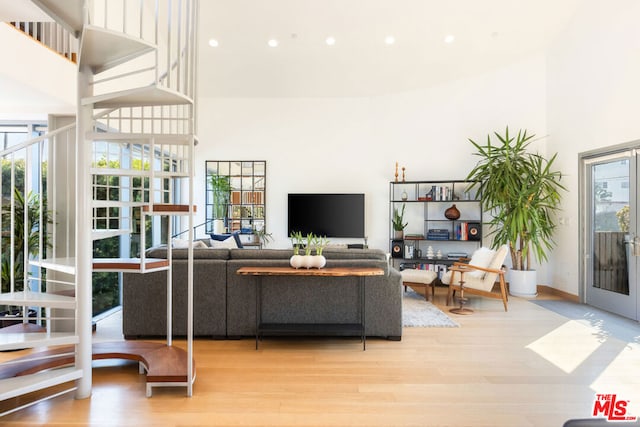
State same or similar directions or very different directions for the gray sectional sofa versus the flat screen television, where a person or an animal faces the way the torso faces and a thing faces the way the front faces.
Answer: very different directions

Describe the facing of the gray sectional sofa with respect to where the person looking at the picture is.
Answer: facing away from the viewer

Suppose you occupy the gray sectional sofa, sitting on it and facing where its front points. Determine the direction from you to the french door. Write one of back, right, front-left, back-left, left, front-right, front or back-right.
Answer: right

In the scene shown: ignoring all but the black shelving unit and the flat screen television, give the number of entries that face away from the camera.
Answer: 0

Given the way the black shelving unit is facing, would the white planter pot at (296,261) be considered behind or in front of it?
in front

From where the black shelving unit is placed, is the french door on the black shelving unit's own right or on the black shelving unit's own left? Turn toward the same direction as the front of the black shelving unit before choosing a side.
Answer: on the black shelving unit's own left

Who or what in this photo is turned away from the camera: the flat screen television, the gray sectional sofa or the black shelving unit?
the gray sectional sofa

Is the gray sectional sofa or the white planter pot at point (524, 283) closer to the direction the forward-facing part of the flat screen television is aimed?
the gray sectional sofa

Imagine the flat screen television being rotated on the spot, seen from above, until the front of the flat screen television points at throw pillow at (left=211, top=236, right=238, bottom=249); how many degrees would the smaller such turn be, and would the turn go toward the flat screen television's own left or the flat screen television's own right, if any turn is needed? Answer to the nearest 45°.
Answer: approximately 45° to the flat screen television's own right

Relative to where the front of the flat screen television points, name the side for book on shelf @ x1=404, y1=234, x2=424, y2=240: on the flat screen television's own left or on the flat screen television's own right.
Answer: on the flat screen television's own left
